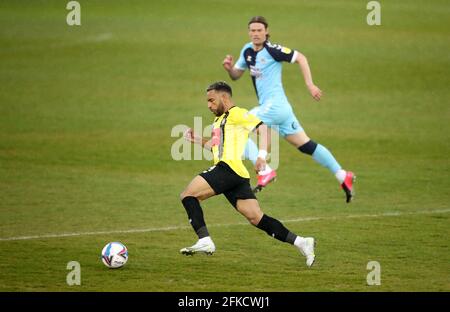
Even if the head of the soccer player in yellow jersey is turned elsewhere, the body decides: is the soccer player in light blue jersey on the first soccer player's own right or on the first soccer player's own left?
on the first soccer player's own right

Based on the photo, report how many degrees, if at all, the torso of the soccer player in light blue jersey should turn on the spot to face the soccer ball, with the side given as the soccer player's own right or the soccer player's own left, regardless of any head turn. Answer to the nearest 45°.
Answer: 0° — they already face it

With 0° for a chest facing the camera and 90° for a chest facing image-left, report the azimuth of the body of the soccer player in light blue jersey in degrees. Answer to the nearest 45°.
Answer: approximately 45°

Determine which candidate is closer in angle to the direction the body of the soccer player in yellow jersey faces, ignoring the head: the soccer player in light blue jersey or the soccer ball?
the soccer ball

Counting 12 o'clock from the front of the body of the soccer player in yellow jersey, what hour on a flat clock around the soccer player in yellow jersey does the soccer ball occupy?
The soccer ball is roughly at 12 o'clock from the soccer player in yellow jersey.

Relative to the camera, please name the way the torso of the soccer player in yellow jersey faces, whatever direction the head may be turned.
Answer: to the viewer's left
